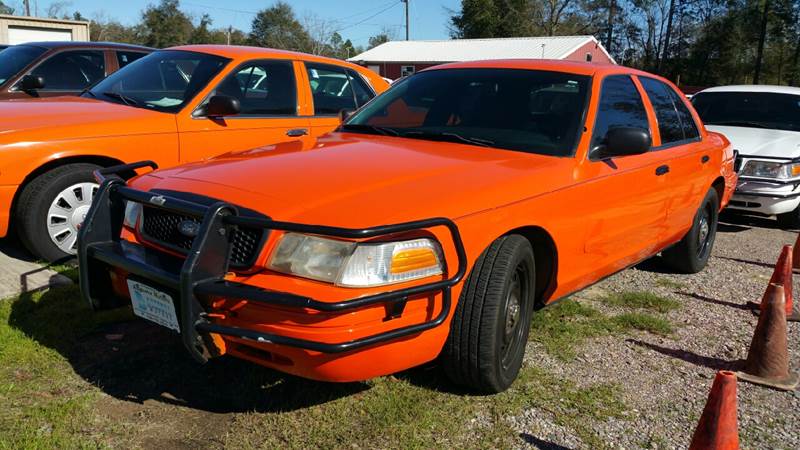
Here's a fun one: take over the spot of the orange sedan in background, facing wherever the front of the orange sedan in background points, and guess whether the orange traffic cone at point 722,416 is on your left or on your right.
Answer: on your left

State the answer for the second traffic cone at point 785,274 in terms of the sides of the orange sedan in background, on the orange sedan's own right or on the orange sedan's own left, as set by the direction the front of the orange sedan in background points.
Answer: on the orange sedan's own left

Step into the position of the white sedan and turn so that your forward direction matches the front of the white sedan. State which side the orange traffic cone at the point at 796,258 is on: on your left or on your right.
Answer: on your left

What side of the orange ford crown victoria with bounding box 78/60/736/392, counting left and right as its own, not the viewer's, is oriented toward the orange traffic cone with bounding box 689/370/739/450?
left

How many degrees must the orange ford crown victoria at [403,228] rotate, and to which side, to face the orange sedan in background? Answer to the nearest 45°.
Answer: approximately 90° to its right

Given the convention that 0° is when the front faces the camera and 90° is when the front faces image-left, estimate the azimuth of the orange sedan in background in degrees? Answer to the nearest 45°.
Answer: approximately 45°

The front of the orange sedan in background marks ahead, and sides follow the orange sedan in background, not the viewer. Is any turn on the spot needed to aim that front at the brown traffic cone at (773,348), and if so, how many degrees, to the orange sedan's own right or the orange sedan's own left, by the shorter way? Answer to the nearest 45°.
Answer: approximately 90° to the orange sedan's own left

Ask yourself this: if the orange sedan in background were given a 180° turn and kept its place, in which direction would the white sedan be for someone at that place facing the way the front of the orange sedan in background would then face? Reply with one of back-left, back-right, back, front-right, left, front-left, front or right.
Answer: front-right

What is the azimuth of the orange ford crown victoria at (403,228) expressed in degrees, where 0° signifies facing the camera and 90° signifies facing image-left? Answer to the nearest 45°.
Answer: approximately 45°
